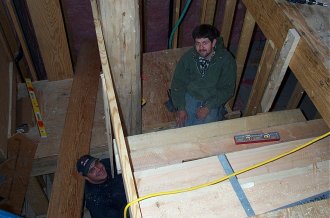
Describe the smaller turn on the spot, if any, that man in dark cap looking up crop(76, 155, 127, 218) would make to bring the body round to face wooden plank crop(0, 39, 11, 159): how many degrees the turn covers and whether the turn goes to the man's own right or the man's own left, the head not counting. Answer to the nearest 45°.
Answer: approximately 90° to the man's own right

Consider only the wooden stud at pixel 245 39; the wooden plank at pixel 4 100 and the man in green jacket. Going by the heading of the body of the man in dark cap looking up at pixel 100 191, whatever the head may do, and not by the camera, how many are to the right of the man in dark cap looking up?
1

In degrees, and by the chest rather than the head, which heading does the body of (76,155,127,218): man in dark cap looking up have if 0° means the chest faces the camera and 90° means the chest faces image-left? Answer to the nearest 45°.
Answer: approximately 0°
